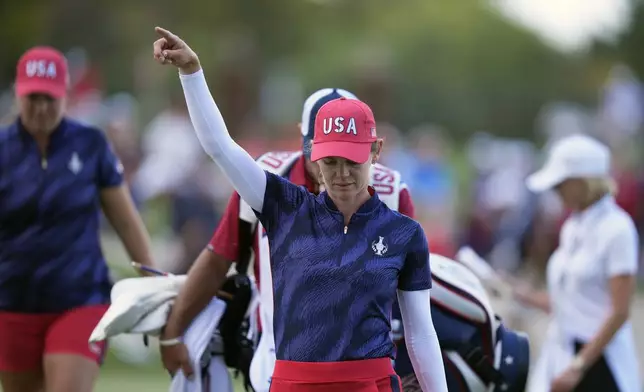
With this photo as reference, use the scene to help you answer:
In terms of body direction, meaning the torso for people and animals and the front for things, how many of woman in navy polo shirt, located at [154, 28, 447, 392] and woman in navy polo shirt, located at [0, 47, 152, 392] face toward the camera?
2

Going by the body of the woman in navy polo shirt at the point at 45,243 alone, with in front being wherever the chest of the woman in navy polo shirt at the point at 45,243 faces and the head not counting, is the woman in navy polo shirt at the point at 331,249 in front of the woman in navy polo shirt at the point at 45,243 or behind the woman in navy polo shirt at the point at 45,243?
in front

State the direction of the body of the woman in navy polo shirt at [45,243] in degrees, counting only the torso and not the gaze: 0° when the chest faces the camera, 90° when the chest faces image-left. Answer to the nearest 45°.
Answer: approximately 0°

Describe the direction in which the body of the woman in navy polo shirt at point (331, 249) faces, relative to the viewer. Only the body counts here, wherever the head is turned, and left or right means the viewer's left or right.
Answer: facing the viewer

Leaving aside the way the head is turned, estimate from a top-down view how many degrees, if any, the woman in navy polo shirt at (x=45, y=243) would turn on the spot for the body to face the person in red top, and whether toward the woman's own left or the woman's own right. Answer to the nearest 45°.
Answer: approximately 45° to the woman's own left

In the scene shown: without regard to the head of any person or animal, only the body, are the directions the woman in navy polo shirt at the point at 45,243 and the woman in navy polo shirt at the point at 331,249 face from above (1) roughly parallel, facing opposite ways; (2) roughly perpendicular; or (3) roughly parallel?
roughly parallel

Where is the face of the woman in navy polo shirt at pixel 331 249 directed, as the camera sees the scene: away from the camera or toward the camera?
toward the camera

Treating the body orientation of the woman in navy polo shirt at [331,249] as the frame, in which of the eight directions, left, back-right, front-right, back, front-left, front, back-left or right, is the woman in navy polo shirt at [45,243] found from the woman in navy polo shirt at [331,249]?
back-right

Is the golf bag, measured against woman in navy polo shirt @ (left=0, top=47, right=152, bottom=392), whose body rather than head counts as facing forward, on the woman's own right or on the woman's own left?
on the woman's own left

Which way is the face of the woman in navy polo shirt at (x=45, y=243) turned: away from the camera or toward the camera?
toward the camera
